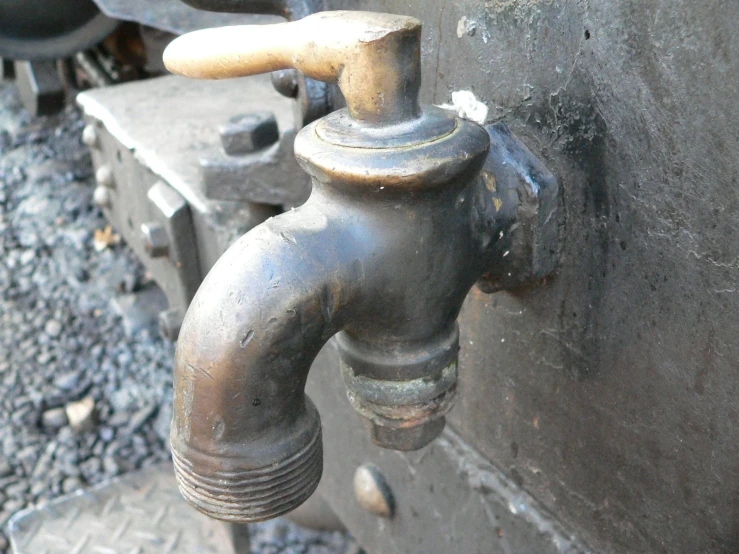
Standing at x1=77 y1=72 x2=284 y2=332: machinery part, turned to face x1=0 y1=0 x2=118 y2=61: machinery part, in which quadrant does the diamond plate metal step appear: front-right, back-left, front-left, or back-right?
back-left

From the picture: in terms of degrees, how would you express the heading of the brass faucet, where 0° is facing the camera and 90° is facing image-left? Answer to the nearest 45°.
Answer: approximately 45°

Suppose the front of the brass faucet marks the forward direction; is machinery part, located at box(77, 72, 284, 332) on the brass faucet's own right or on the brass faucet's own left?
on the brass faucet's own right
